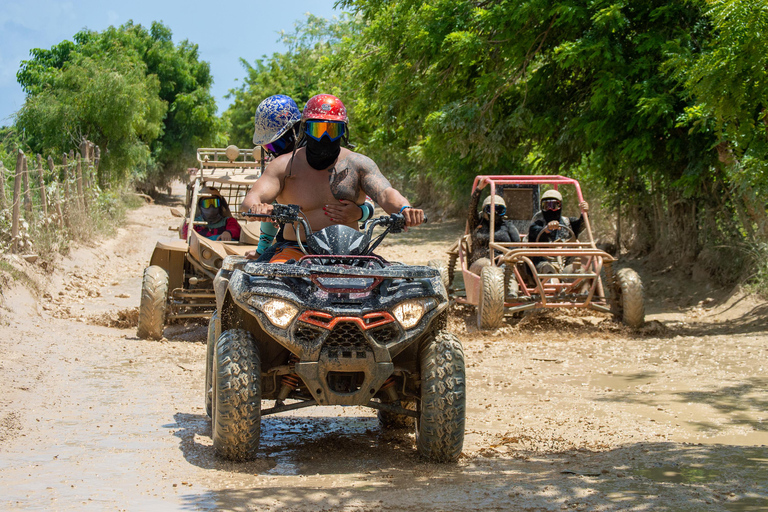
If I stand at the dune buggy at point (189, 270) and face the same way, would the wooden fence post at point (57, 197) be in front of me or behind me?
behind

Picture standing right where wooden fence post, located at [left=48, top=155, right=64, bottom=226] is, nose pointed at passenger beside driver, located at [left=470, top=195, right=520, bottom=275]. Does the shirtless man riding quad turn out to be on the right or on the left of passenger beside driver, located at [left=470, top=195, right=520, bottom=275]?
right

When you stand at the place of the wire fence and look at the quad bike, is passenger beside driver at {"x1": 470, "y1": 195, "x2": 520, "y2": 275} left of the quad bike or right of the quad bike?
left

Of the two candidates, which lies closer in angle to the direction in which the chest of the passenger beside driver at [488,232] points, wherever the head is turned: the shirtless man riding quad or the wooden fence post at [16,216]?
the shirtless man riding quad

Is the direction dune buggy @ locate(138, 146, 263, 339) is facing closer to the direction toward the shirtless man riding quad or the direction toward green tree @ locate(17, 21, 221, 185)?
the shirtless man riding quad

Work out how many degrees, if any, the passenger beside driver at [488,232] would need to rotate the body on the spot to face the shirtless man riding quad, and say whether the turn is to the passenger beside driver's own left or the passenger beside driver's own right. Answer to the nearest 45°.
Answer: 0° — they already face them
